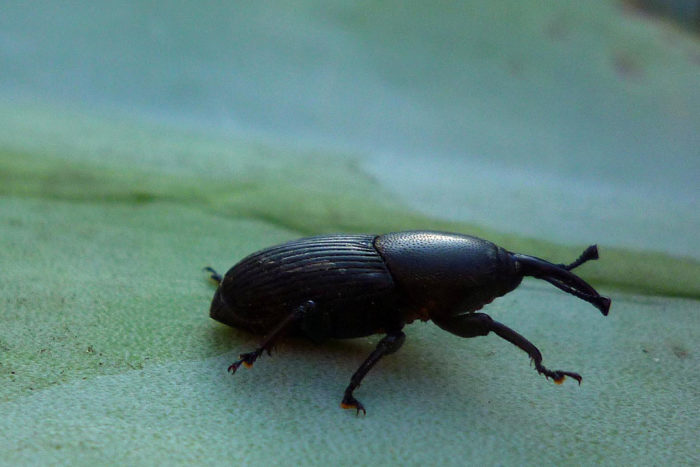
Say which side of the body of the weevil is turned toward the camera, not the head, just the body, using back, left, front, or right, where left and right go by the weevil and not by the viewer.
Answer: right
